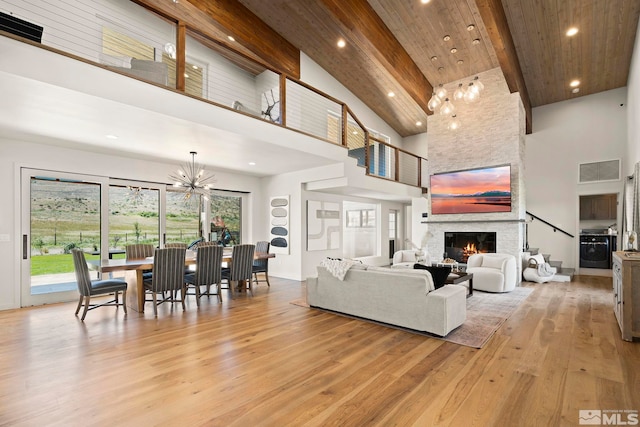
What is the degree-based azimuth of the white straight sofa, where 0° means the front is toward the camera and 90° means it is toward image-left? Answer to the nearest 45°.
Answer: approximately 225°

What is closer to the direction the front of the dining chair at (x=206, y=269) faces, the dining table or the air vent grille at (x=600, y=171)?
the dining table

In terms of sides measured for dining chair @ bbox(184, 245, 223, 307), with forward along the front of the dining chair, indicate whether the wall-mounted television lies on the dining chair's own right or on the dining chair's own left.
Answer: on the dining chair's own right

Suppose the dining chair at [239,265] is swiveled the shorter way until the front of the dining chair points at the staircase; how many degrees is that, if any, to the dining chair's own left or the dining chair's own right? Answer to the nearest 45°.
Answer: approximately 135° to the dining chair's own right

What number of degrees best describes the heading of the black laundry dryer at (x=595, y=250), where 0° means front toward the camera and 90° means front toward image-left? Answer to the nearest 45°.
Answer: approximately 0°

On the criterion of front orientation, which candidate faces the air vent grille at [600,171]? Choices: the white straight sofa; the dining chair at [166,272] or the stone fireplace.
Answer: the white straight sofa

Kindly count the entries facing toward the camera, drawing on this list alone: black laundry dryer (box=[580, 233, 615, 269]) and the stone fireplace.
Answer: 2

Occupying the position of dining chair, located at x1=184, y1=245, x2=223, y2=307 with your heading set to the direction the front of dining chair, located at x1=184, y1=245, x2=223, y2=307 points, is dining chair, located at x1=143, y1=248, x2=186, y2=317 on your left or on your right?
on your left

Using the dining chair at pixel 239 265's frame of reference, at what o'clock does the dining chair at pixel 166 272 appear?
the dining chair at pixel 166 272 is roughly at 9 o'clock from the dining chair at pixel 239 265.
